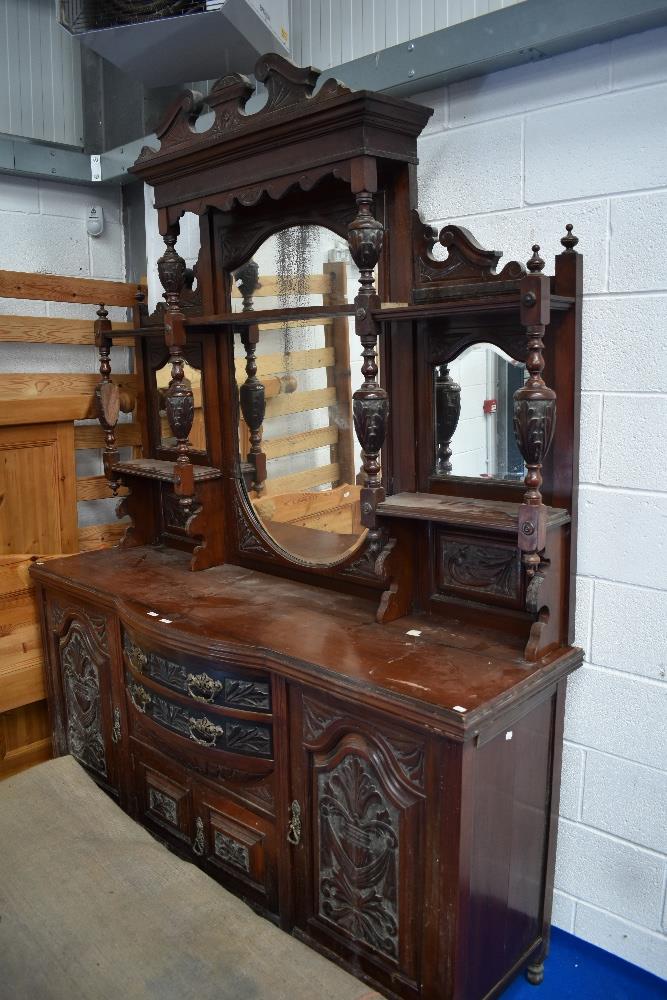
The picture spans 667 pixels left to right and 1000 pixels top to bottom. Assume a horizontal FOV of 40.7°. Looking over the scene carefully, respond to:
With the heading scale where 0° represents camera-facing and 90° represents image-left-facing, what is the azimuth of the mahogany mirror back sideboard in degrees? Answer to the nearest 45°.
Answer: approximately 45°

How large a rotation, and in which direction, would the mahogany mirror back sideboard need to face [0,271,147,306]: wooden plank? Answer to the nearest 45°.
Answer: approximately 90° to its right

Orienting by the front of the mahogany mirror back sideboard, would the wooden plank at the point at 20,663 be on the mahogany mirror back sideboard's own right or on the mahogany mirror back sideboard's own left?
on the mahogany mirror back sideboard's own right

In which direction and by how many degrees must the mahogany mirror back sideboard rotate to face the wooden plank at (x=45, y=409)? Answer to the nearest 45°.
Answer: approximately 90° to its right

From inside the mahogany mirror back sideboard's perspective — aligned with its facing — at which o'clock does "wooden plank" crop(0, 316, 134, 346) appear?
The wooden plank is roughly at 3 o'clock from the mahogany mirror back sideboard.

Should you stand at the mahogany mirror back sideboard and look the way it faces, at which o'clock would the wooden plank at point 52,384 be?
The wooden plank is roughly at 3 o'clock from the mahogany mirror back sideboard.
